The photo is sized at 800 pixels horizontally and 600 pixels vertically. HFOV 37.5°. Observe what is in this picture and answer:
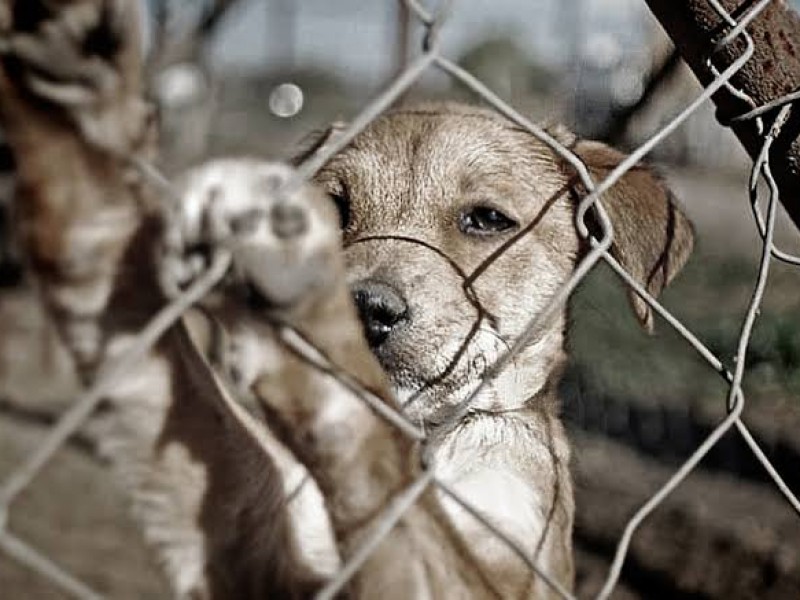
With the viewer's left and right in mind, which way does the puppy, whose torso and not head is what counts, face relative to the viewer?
facing the viewer and to the left of the viewer
